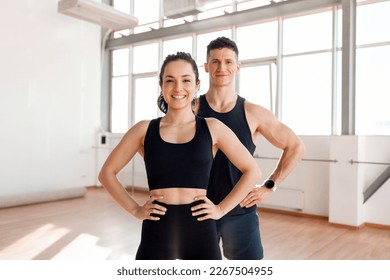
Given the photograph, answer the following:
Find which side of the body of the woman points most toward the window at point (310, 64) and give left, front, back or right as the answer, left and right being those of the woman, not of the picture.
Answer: back

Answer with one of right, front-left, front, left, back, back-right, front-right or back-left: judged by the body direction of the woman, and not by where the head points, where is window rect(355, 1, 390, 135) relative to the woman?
back-left

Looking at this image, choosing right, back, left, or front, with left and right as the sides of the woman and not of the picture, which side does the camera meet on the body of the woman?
front
